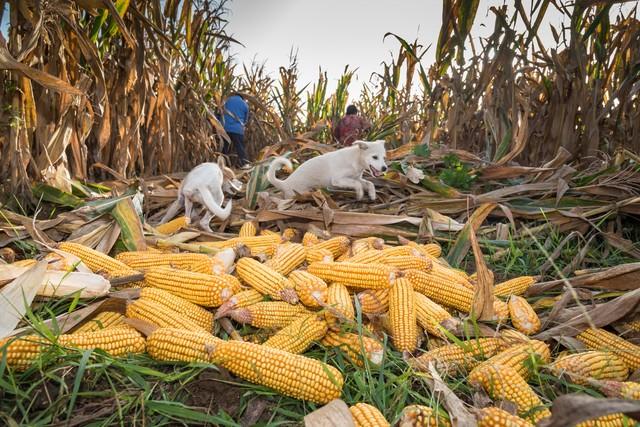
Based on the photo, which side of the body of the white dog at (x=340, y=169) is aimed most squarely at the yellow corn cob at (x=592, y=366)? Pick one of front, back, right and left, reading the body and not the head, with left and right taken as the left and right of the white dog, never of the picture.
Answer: right

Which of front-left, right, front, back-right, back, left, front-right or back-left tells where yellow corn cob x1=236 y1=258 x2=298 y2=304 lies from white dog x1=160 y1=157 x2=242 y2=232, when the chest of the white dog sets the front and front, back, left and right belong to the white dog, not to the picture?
right

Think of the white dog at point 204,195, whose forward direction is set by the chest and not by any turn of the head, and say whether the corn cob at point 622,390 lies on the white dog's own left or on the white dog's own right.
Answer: on the white dog's own right

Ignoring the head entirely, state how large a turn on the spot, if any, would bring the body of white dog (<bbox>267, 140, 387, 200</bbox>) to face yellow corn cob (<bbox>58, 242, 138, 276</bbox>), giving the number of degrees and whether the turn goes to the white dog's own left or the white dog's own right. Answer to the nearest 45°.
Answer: approximately 135° to the white dog's own right

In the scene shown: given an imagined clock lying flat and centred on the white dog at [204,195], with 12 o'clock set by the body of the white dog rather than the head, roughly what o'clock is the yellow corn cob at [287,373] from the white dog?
The yellow corn cob is roughly at 3 o'clock from the white dog.

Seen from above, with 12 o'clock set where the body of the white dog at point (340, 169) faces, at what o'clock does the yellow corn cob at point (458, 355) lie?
The yellow corn cob is roughly at 3 o'clock from the white dog.

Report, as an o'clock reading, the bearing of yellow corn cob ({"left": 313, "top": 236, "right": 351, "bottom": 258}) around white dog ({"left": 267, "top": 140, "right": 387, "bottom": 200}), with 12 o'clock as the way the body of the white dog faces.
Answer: The yellow corn cob is roughly at 3 o'clock from the white dog.

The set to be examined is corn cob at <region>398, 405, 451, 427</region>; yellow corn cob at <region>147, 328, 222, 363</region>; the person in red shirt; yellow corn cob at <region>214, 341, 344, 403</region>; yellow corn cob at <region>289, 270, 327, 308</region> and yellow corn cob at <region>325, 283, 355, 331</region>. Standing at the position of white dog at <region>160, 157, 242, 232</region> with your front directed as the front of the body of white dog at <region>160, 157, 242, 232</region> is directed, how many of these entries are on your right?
5

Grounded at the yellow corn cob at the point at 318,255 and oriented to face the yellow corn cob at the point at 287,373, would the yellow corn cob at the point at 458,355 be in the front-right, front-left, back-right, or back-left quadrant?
front-left

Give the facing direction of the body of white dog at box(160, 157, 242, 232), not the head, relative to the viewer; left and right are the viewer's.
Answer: facing to the right of the viewer

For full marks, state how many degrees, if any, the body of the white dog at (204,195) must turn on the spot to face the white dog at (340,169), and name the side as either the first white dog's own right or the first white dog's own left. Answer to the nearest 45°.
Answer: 0° — it already faces it

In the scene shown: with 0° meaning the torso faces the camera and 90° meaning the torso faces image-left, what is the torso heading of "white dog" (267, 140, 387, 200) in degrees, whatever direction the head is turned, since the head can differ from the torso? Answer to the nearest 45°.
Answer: approximately 270°
